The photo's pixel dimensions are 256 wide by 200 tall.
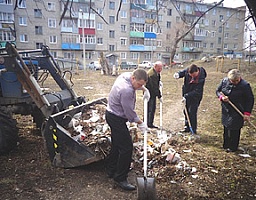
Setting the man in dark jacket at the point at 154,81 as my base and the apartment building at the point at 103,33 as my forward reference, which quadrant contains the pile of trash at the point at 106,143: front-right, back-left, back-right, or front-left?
back-left

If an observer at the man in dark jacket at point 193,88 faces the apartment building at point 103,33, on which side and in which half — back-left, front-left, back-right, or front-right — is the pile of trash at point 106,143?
back-left

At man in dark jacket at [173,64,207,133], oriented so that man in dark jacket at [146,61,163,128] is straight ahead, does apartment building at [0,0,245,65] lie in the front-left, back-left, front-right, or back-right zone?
front-right

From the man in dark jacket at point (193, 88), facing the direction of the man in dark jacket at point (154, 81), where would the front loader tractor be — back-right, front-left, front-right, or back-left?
front-left

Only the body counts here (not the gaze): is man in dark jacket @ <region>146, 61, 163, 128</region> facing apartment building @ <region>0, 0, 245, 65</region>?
no

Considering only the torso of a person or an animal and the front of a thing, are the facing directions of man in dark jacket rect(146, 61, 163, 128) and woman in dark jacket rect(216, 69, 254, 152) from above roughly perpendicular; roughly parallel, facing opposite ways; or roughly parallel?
roughly perpendicular

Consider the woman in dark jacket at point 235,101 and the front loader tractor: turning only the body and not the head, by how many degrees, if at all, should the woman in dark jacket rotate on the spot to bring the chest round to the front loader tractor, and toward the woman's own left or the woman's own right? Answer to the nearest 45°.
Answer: approximately 45° to the woman's own right
